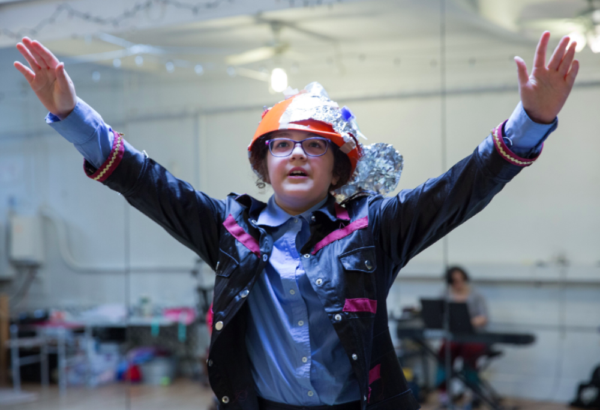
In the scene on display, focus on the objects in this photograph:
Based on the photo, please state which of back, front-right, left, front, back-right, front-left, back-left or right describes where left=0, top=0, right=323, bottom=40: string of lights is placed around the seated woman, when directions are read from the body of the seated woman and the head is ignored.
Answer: front-right

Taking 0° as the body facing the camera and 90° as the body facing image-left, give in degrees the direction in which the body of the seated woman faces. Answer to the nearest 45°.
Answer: approximately 45°

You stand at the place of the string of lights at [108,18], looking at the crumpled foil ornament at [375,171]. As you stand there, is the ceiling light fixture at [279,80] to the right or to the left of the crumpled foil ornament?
left
